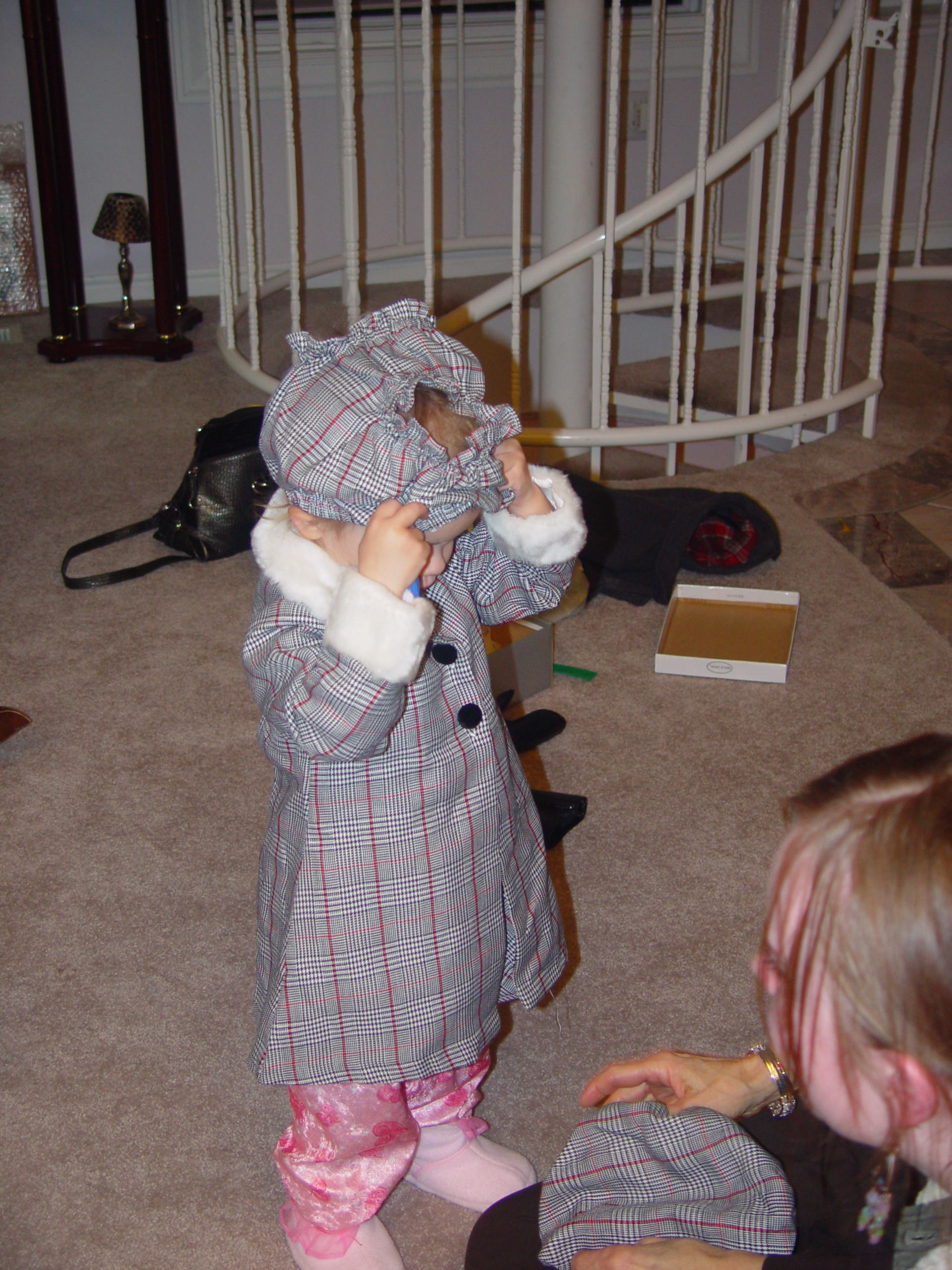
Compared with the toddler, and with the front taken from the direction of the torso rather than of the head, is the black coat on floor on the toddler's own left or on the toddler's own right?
on the toddler's own left

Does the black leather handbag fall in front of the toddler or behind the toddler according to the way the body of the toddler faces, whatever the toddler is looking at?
behind

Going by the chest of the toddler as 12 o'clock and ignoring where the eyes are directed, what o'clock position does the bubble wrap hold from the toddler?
The bubble wrap is roughly at 7 o'clock from the toddler.

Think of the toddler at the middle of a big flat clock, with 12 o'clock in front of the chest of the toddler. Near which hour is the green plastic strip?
The green plastic strip is roughly at 8 o'clock from the toddler.

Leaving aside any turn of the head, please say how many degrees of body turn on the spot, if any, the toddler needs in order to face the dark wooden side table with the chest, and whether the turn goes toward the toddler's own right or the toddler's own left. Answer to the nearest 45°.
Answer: approximately 135° to the toddler's own left

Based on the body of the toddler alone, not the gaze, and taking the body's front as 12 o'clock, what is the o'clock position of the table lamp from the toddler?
The table lamp is roughly at 7 o'clock from the toddler.

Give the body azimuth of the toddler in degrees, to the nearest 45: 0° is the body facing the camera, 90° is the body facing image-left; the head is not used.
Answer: approximately 315°

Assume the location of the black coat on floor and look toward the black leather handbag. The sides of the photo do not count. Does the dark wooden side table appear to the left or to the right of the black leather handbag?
right

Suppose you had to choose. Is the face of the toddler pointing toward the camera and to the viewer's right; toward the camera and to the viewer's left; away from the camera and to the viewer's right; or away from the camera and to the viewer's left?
toward the camera and to the viewer's right

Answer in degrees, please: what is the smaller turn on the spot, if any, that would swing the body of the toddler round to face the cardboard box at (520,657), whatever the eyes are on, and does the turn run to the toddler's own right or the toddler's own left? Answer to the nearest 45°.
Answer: approximately 135° to the toddler's own left

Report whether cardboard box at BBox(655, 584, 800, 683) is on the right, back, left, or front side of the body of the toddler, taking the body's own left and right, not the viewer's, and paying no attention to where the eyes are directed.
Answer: left
